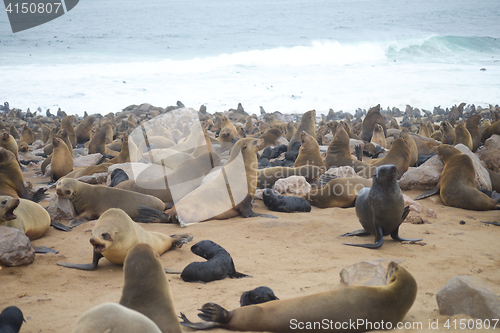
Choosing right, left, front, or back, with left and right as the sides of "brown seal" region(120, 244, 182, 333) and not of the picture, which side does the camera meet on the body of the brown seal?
back

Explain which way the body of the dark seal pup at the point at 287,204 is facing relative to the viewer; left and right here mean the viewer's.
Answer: facing to the left of the viewer

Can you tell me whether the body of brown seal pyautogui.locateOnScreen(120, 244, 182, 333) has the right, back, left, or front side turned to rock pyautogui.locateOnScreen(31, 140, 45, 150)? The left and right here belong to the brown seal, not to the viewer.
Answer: front

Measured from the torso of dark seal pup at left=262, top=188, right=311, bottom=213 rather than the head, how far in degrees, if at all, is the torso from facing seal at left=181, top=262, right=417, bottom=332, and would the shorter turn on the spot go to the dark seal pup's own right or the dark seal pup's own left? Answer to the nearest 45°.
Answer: approximately 90° to the dark seal pup's own left
